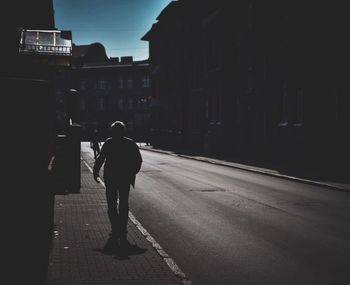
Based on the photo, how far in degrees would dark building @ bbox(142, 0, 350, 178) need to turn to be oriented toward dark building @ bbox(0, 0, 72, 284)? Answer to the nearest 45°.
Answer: approximately 45° to its left

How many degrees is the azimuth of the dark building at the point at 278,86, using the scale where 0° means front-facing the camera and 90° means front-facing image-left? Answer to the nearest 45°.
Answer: approximately 45°

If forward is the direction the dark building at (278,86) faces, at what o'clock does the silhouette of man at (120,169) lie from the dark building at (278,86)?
The silhouette of man is roughly at 11 o'clock from the dark building.

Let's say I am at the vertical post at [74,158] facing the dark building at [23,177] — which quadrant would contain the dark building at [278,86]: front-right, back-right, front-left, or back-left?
back-left
